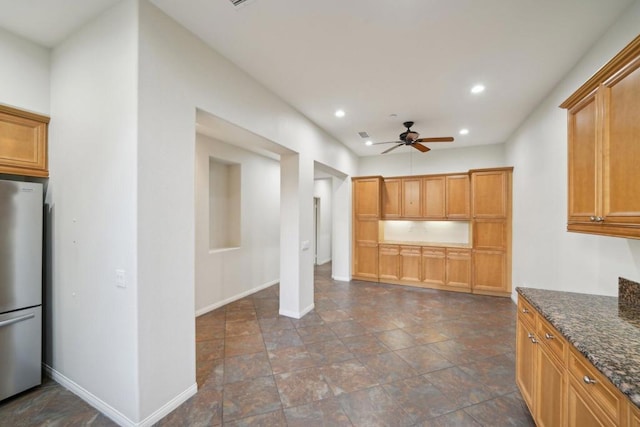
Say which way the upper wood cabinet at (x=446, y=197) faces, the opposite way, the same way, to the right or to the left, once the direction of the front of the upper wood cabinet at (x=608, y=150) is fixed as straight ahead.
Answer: to the left

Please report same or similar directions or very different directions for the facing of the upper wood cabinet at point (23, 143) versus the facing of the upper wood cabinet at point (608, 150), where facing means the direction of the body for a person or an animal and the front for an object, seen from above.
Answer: very different directions

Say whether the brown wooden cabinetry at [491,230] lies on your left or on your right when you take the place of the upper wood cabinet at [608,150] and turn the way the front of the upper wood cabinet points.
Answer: on your right

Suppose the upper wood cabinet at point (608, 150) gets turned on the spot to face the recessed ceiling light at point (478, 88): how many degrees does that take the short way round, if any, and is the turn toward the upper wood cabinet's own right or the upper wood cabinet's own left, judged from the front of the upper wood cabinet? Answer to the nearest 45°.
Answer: approximately 90° to the upper wood cabinet's own right

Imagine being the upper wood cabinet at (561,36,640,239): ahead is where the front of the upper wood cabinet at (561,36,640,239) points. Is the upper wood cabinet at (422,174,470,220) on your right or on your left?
on your right
